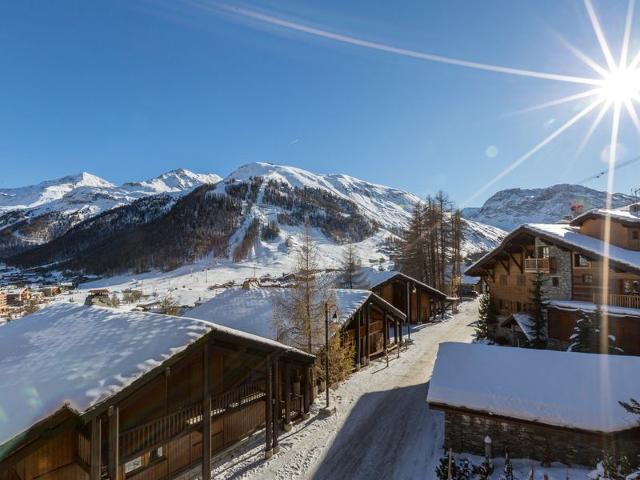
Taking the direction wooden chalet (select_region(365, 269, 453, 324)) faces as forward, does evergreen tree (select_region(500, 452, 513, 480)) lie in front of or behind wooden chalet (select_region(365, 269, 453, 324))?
in front

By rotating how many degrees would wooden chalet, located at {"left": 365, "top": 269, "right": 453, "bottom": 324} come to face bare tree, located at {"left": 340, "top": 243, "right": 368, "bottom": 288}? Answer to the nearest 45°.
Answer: approximately 180°

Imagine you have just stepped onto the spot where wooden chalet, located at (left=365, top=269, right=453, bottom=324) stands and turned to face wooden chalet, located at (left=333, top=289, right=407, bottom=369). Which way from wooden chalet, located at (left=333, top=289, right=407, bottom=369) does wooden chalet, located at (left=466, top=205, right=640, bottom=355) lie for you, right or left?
left

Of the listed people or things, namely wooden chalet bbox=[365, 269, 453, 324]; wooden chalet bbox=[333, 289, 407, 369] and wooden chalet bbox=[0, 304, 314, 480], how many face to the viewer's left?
0

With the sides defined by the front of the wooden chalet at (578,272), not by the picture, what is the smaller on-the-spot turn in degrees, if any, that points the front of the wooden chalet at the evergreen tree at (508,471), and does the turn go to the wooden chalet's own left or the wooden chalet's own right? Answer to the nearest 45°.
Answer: approximately 45° to the wooden chalet's own left

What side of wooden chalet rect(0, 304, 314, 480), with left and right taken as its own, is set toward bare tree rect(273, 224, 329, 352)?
left

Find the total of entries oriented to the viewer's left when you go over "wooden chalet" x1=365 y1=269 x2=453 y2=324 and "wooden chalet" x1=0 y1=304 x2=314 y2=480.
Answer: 0

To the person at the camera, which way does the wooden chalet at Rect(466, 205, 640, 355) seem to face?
facing the viewer and to the left of the viewer

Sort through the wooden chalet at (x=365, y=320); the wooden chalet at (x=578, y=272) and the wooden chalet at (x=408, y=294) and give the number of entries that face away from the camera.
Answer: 0

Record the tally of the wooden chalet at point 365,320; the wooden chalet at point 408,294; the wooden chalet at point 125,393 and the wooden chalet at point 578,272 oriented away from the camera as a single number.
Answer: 0

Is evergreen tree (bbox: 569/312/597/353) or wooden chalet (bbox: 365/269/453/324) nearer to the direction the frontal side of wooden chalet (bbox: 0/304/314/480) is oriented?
the evergreen tree

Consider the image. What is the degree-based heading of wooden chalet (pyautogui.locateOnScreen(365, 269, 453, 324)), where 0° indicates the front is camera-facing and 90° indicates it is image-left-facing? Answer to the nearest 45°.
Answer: approximately 315°

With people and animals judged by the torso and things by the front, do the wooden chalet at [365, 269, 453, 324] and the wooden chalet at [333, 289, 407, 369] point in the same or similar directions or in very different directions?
same or similar directions

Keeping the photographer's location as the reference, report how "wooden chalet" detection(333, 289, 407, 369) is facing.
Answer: facing the viewer and to the right of the viewer
